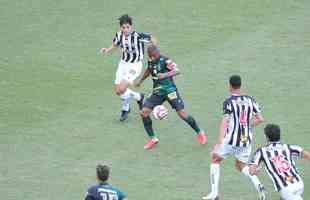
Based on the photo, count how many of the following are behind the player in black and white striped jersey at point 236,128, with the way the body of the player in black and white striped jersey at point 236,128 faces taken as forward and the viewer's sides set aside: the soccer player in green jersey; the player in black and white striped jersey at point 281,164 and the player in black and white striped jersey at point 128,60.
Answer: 1

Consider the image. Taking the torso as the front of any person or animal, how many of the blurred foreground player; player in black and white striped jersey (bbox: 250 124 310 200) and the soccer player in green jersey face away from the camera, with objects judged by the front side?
2

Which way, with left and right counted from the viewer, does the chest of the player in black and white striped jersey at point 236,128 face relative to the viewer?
facing away from the viewer and to the left of the viewer

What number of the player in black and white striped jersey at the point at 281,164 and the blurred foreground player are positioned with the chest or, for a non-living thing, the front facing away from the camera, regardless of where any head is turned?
2

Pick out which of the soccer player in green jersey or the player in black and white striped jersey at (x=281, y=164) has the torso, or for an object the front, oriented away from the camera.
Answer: the player in black and white striped jersey

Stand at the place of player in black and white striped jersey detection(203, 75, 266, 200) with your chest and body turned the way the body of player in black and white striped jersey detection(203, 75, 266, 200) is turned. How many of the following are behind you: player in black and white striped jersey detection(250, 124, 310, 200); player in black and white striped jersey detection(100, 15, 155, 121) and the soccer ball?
1

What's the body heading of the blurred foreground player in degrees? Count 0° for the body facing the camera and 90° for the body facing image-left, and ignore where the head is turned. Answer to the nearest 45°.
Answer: approximately 180°

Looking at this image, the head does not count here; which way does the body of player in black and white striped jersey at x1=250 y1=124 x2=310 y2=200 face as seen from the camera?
away from the camera

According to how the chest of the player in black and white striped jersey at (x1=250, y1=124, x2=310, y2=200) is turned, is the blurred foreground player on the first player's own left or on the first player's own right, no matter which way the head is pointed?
on the first player's own left

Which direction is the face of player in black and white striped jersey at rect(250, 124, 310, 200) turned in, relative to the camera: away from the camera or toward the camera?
away from the camera
